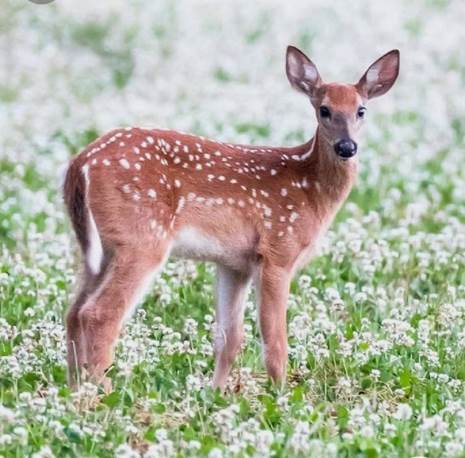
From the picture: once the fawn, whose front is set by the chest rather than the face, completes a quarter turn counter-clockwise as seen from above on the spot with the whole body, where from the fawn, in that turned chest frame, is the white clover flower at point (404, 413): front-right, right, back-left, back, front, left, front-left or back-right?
back-right

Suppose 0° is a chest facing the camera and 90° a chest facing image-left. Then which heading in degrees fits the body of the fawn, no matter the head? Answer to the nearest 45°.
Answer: approximately 270°
